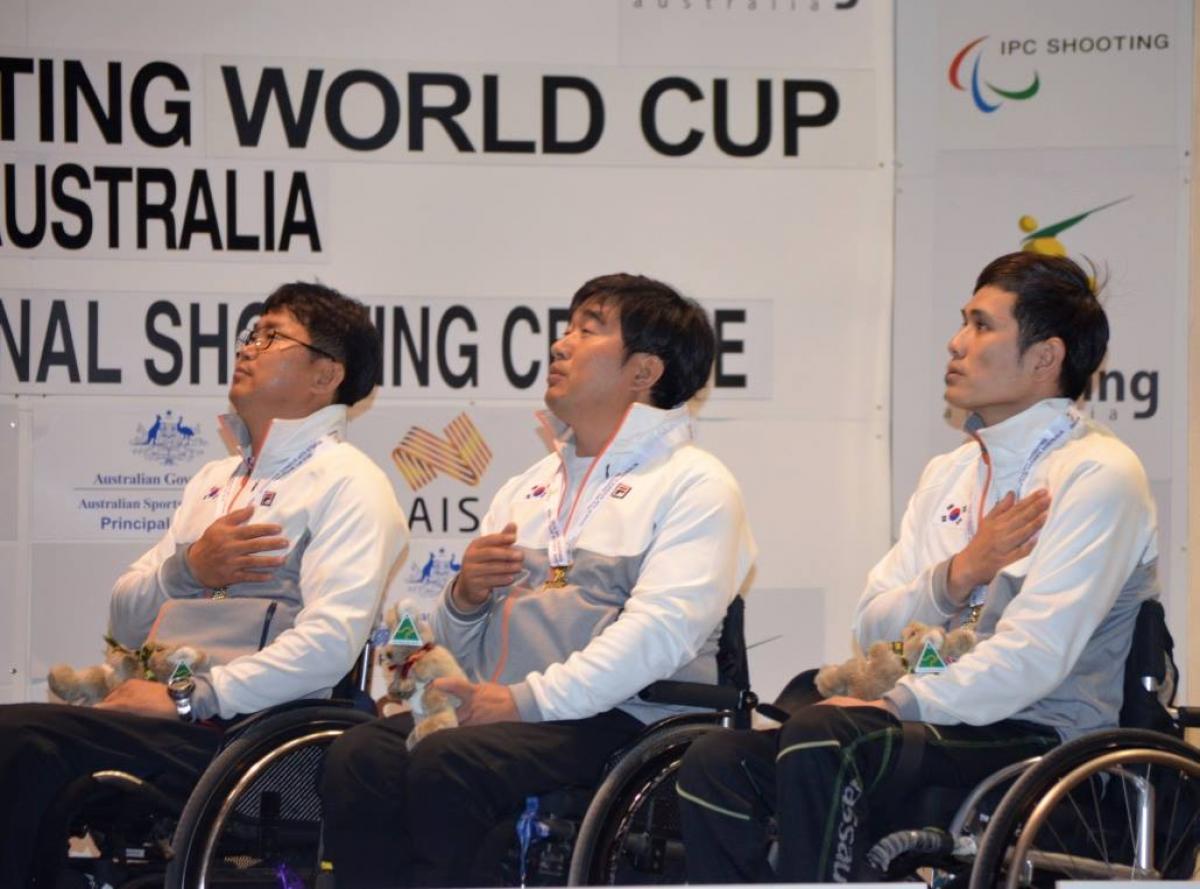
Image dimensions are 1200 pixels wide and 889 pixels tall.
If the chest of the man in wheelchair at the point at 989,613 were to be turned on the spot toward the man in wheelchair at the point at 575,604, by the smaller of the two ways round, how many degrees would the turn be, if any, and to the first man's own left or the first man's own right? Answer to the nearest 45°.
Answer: approximately 45° to the first man's own right

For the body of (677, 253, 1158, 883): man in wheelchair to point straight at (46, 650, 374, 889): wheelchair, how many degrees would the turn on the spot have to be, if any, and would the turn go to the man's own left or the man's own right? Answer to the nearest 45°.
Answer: approximately 45° to the man's own right

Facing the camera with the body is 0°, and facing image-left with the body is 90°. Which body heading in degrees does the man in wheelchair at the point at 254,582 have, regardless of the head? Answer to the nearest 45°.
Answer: approximately 45°

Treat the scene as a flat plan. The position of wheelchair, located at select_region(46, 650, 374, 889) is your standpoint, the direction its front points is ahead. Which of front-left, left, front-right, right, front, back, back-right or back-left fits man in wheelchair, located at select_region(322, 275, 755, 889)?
back

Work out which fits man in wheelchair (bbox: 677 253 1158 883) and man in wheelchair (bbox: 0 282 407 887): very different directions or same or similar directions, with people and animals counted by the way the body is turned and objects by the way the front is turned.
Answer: same or similar directions

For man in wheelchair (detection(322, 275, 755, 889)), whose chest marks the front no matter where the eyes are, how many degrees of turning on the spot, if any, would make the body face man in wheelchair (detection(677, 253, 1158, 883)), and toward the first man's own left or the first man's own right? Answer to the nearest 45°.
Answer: approximately 90° to the first man's own left

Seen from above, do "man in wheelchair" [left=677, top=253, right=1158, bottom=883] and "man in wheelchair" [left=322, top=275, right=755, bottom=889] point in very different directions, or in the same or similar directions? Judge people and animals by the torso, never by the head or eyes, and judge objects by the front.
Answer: same or similar directions

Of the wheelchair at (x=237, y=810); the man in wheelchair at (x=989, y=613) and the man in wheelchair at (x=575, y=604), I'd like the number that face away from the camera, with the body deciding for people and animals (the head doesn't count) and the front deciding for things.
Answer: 0

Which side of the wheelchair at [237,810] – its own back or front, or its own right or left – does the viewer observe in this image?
left

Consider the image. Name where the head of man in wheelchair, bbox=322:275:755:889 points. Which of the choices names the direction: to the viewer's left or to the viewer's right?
to the viewer's left

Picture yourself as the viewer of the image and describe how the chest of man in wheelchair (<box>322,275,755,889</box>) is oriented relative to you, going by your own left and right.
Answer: facing the viewer and to the left of the viewer

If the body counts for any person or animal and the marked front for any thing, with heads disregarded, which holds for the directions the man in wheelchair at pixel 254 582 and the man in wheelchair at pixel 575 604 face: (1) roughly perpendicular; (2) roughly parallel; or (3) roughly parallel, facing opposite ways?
roughly parallel
